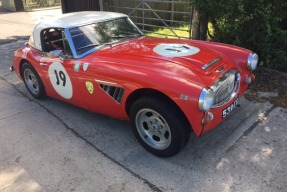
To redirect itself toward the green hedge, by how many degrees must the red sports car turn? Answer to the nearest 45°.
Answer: approximately 90° to its left

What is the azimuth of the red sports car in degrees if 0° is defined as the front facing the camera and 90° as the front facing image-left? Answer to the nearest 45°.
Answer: approximately 315°
